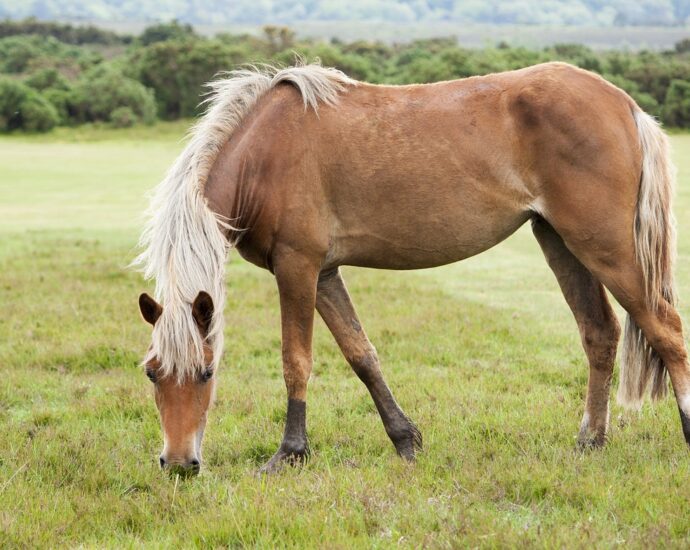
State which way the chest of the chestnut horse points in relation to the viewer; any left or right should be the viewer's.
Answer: facing to the left of the viewer
